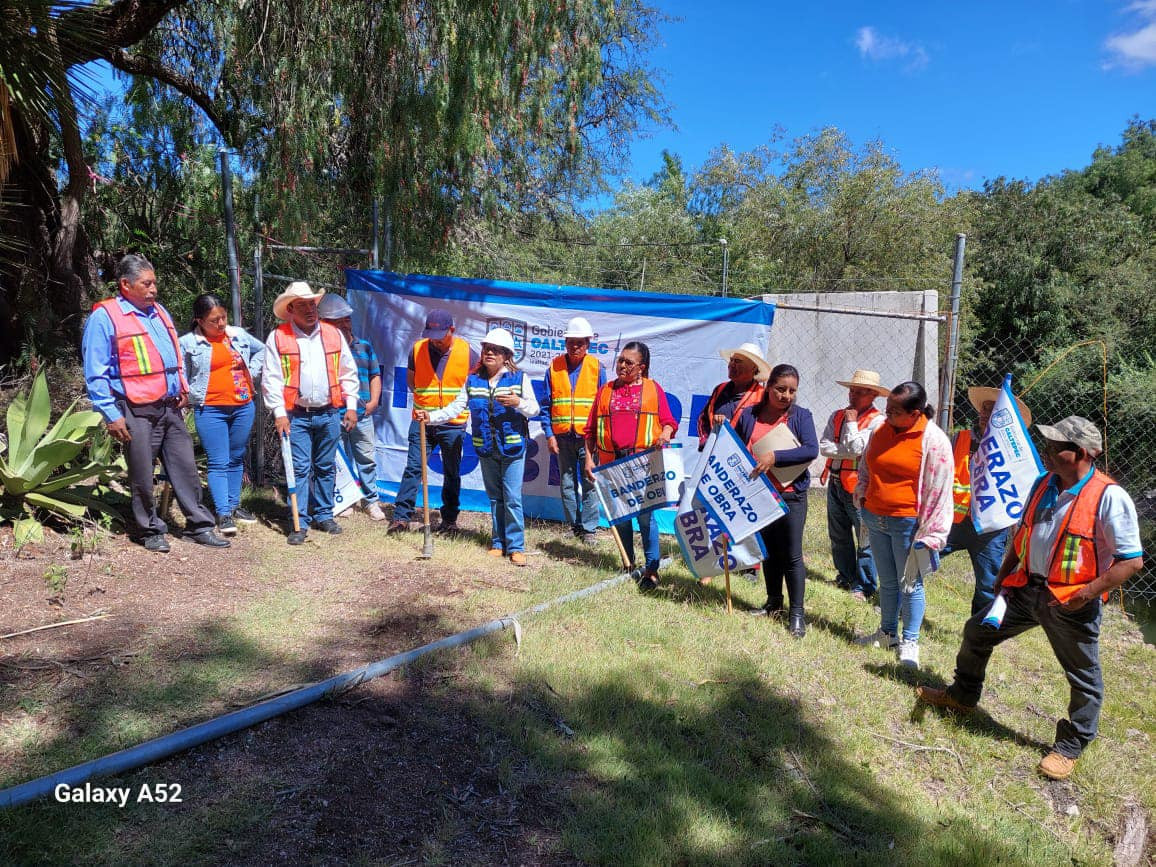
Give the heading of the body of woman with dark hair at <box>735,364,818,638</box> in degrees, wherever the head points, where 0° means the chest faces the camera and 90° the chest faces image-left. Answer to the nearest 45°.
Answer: approximately 45°

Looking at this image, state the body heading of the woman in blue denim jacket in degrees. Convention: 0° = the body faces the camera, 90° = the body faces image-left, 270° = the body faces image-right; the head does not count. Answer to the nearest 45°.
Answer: approximately 315°

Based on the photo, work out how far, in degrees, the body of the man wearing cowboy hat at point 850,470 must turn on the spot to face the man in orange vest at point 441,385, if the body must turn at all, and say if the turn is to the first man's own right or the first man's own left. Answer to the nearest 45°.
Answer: approximately 45° to the first man's own right

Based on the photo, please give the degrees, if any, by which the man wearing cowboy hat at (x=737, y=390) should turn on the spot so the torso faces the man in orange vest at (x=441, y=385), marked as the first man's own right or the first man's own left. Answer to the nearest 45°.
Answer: approximately 45° to the first man's own right

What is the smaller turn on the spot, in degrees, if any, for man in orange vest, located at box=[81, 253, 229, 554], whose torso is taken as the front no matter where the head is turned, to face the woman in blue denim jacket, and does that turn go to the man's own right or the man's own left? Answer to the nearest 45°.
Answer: approximately 90° to the man's own left

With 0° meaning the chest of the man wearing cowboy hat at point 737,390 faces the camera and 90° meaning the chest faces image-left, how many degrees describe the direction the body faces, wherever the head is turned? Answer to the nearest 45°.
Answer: approximately 45°
